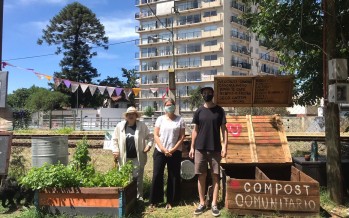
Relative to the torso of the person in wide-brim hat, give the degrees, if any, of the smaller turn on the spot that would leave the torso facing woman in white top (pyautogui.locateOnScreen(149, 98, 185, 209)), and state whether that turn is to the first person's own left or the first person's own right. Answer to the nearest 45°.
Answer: approximately 90° to the first person's own left

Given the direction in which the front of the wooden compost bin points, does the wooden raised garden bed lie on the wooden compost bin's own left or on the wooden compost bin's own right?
on the wooden compost bin's own right

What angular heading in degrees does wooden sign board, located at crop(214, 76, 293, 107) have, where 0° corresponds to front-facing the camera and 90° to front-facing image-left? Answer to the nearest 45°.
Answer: approximately 0°

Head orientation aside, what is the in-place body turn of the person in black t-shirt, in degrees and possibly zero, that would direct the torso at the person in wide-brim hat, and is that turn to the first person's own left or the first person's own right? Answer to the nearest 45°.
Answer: approximately 90° to the first person's own right
